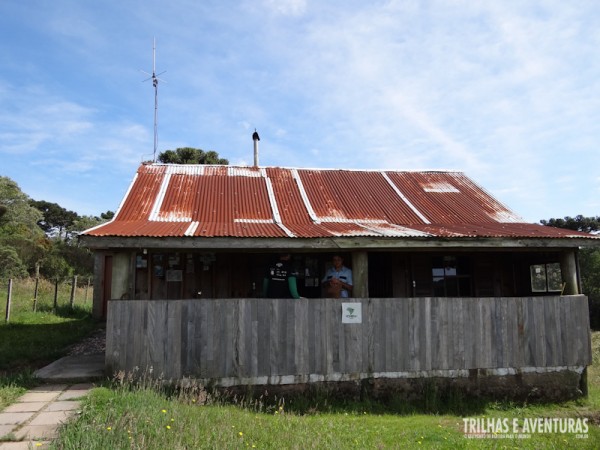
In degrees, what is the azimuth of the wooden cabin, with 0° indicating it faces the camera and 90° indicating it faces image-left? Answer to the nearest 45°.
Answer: approximately 0°

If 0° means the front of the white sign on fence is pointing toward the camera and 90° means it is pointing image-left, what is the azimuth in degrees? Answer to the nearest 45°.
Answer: approximately 0°

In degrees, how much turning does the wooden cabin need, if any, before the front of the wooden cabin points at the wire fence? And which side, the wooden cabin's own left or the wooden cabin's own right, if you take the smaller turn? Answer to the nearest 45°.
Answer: approximately 135° to the wooden cabin's own right

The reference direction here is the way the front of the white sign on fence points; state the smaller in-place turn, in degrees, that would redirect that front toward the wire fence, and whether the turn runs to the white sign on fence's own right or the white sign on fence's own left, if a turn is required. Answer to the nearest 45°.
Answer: approximately 135° to the white sign on fence's own right

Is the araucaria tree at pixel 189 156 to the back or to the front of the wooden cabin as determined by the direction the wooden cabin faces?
to the back

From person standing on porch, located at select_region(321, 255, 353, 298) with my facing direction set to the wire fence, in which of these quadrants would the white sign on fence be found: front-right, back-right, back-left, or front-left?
back-left

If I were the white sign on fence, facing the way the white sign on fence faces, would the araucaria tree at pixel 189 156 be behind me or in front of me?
behind
